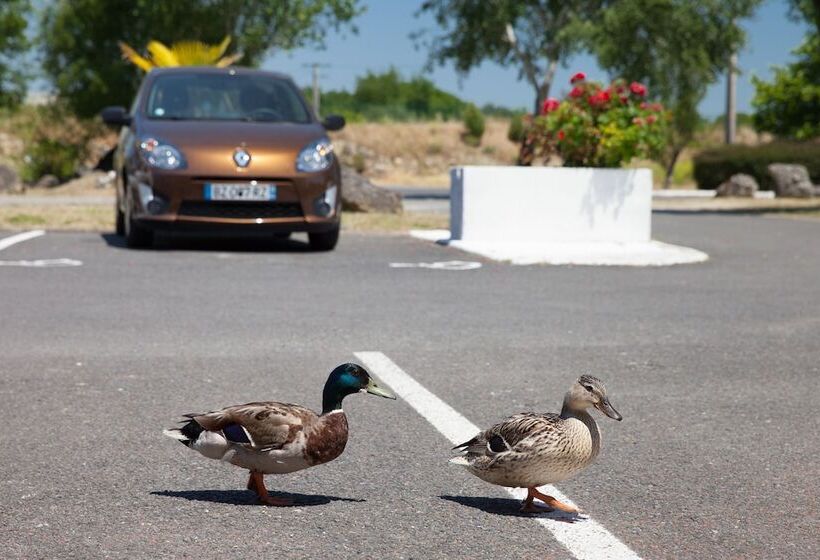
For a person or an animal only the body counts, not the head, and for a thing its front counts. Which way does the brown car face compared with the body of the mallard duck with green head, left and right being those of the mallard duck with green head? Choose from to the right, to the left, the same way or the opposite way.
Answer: to the right

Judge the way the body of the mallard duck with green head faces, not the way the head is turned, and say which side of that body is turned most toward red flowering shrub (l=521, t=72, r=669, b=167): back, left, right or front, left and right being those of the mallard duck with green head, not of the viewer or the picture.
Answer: left

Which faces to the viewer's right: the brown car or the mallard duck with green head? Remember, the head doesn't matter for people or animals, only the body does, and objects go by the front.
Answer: the mallard duck with green head

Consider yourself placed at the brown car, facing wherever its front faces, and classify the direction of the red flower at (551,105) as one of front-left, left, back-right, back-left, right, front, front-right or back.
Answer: back-left

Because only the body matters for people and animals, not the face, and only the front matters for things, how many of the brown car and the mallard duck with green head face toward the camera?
1

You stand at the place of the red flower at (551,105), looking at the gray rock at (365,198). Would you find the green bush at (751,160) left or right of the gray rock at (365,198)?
right

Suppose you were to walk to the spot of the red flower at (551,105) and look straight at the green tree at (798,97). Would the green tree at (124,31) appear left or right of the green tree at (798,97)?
left

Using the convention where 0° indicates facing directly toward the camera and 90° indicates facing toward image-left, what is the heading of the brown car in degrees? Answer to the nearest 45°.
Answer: approximately 0°

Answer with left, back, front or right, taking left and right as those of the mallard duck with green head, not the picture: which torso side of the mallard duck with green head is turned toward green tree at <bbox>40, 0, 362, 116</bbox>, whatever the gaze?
left

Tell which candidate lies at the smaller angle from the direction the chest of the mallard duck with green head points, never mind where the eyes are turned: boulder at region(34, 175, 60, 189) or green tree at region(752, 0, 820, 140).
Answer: the green tree

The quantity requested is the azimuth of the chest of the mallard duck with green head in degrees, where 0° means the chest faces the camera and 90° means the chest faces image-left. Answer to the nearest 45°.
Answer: approximately 270°
